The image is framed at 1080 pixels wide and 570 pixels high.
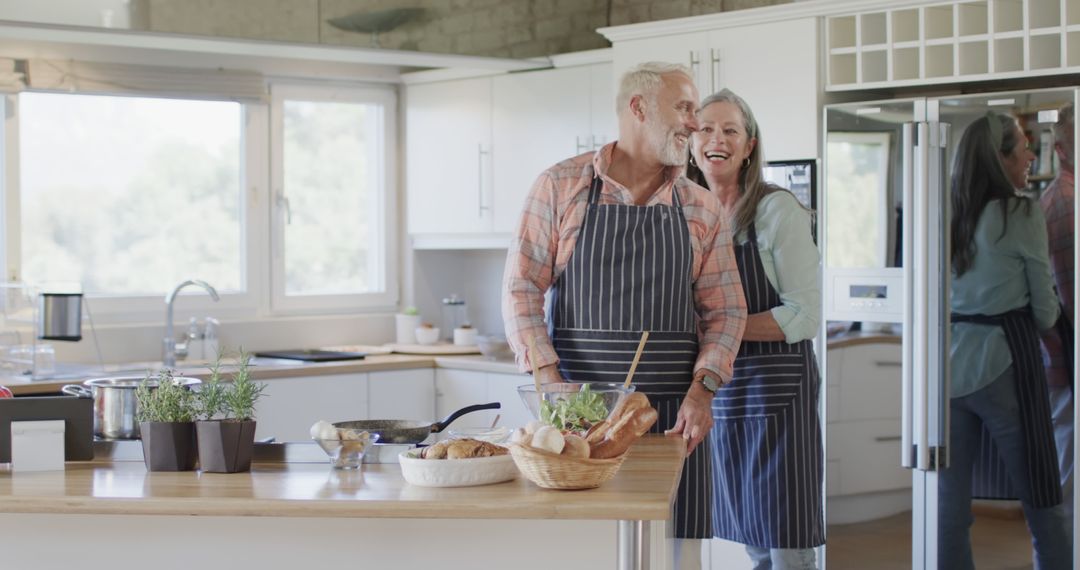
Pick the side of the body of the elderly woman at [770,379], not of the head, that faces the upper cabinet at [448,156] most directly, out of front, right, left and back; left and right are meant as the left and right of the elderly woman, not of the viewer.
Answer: right

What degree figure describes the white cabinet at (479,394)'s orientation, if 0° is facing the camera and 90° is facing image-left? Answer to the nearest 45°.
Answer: approximately 0°

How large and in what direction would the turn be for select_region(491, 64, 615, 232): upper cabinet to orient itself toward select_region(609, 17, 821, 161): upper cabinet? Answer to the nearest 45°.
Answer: approximately 45° to its left

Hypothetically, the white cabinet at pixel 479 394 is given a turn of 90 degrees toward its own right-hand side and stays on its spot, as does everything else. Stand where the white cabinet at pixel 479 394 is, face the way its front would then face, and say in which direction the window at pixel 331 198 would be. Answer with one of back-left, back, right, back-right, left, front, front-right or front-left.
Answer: front-right
